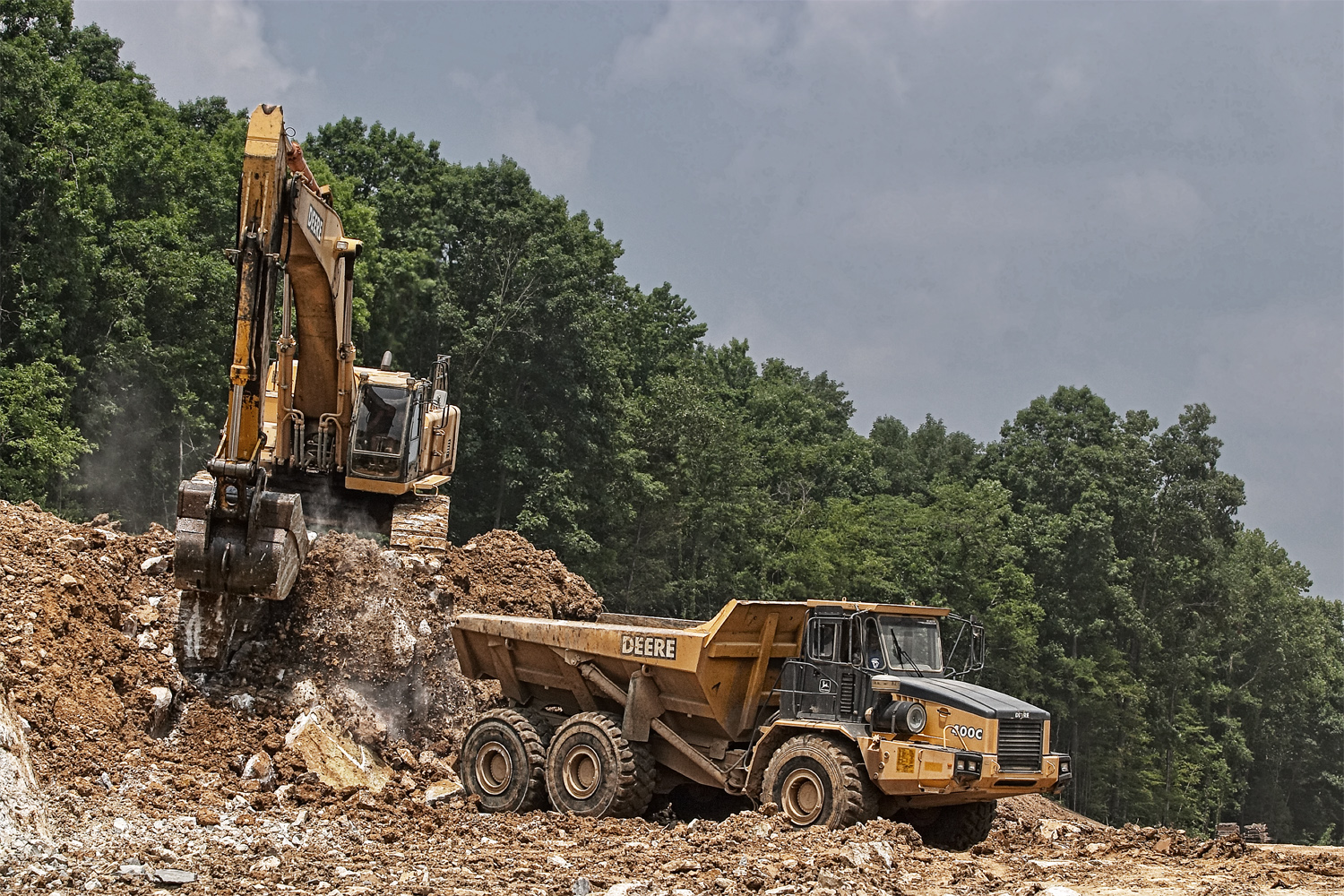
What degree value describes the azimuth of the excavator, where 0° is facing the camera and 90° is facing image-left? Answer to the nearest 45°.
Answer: approximately 0°

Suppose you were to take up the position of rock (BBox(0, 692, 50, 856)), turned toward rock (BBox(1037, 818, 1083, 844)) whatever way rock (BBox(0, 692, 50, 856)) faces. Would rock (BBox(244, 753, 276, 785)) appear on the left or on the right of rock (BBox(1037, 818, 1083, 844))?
left

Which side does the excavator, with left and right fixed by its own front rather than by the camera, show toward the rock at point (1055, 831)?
left

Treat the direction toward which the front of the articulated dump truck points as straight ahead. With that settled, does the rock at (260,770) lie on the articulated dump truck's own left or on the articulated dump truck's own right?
on the articulated dump truck's own right

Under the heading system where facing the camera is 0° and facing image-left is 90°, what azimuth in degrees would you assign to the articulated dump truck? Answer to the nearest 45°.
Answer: approximately 315°
